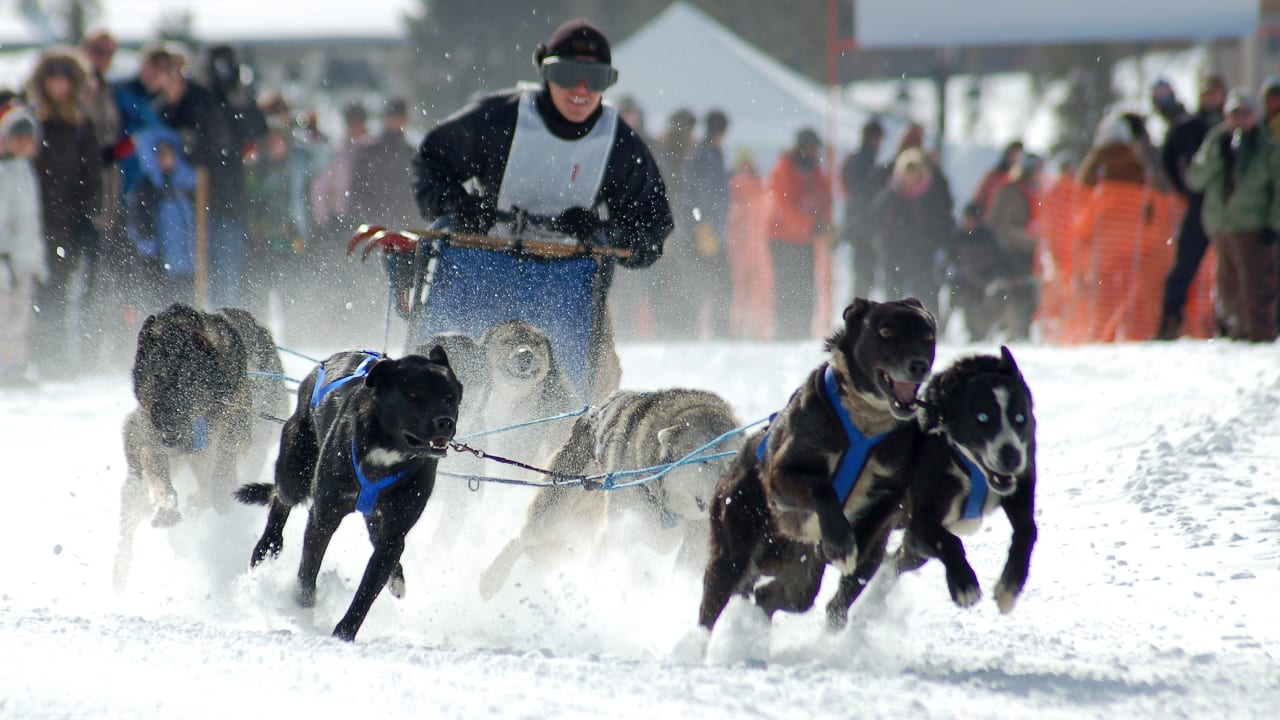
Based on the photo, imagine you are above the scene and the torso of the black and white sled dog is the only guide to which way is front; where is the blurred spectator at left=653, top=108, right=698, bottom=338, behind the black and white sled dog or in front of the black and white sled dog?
behind

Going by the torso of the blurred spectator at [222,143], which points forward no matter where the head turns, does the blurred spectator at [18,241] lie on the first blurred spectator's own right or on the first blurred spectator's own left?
on the first blurred spectator's own right

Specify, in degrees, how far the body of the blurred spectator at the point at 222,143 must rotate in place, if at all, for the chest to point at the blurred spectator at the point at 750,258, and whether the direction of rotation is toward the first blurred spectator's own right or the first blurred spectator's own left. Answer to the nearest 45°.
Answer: approximately 90° to the first blurred spectator's own left

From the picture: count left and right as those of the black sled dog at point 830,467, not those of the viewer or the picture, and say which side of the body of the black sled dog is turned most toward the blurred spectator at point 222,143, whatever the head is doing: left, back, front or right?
back

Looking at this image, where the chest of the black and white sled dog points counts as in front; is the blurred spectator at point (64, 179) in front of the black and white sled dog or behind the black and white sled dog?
behind

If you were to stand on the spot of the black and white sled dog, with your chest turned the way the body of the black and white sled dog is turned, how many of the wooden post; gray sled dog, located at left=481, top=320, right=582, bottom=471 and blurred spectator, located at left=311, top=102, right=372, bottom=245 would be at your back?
3

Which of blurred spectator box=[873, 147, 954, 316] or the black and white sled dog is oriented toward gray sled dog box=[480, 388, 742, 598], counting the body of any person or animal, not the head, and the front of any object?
the blurred spectator

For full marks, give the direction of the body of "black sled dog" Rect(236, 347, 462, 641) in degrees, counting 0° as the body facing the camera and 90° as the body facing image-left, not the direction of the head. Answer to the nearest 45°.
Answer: approximately 315°
